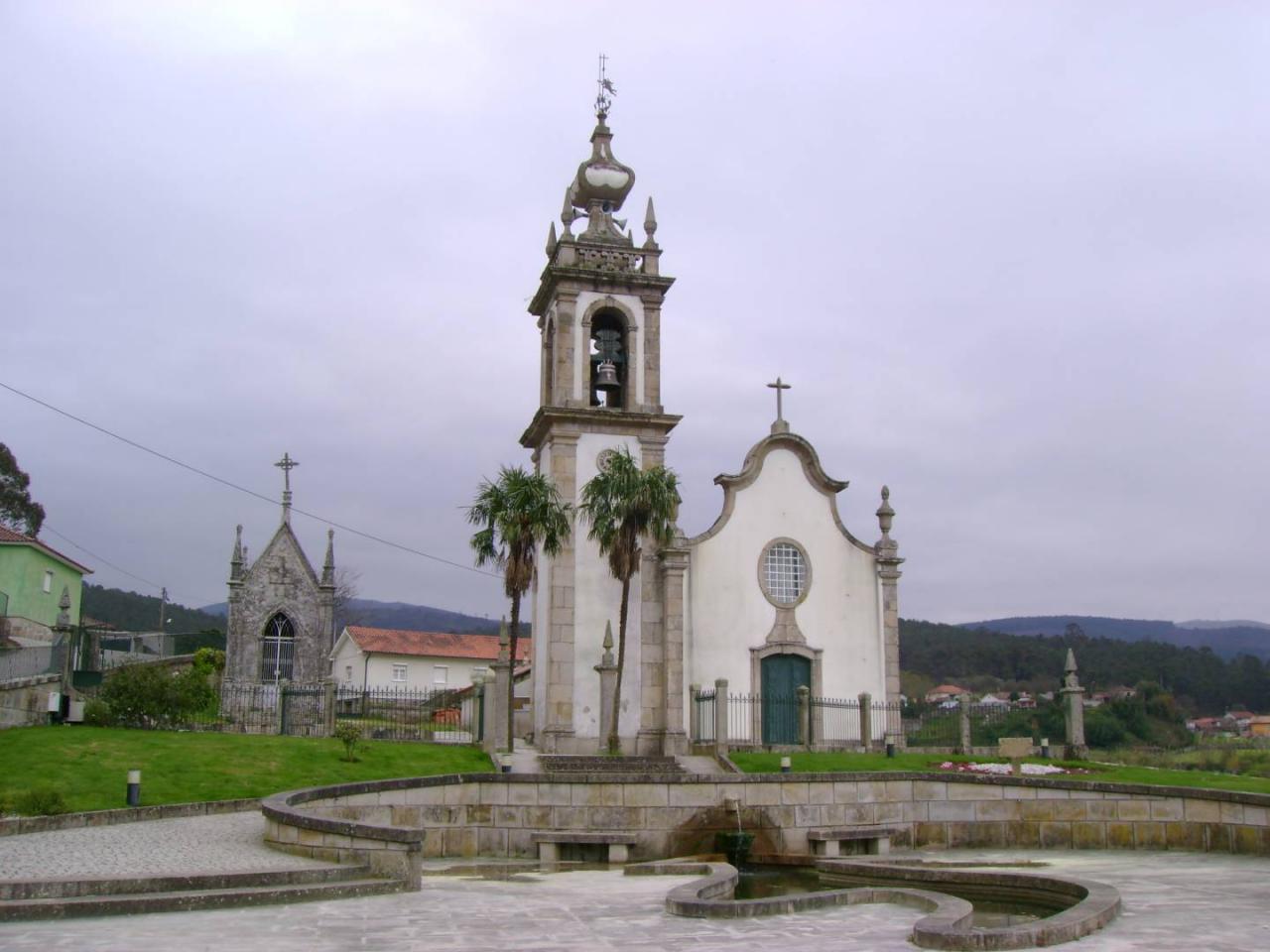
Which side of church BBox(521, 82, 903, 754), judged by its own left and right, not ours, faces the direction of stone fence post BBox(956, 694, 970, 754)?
left

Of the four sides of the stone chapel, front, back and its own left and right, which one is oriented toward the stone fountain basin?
front

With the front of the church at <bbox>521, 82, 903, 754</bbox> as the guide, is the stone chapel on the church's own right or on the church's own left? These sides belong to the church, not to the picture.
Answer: on the church's own right

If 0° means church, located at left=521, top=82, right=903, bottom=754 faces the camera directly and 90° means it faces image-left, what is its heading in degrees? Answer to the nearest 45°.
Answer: approximately 0°

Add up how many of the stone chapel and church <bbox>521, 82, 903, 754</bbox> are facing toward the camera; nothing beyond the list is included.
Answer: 2

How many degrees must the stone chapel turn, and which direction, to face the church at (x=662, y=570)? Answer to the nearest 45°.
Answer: approximately 45° to its left

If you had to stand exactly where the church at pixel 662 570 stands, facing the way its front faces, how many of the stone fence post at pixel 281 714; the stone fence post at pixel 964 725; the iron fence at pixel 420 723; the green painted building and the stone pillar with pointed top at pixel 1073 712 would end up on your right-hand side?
3

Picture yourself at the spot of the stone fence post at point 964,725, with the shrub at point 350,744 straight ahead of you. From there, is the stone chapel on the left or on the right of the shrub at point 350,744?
right

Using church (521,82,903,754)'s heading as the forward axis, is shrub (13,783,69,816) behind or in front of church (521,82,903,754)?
in front

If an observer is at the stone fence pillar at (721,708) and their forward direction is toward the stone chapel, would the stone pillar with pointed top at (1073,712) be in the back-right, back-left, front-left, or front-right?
back-right

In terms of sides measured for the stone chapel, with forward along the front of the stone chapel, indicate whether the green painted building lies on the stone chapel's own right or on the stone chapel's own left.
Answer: on the stone chapel's own right

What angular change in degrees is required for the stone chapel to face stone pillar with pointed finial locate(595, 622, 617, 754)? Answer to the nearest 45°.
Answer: approximately 45° to its left

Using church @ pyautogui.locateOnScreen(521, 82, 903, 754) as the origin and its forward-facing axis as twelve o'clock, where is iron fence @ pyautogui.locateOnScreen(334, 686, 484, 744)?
The iron fence is roughly at 3 o'clock from the church.
